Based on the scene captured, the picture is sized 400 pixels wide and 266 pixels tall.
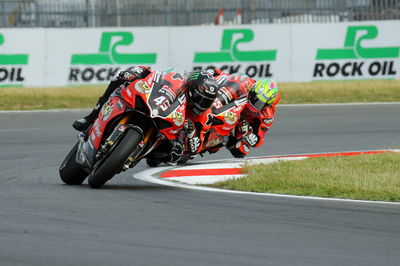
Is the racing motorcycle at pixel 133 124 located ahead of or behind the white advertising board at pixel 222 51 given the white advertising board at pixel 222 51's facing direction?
ahead

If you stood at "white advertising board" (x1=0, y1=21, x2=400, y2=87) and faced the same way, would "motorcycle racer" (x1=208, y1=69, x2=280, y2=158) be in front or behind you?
in front

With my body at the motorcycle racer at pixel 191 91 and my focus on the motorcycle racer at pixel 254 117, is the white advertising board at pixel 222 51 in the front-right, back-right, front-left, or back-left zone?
front-left

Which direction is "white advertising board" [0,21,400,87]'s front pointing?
toward the camera

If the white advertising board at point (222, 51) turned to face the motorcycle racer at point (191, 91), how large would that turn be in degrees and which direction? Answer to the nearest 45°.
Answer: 0° — it already faces them

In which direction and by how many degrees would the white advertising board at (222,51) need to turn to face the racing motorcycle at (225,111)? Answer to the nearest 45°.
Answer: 0° — it already faces it

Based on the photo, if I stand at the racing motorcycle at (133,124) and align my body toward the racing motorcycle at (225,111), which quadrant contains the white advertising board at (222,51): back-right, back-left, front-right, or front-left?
front-left
